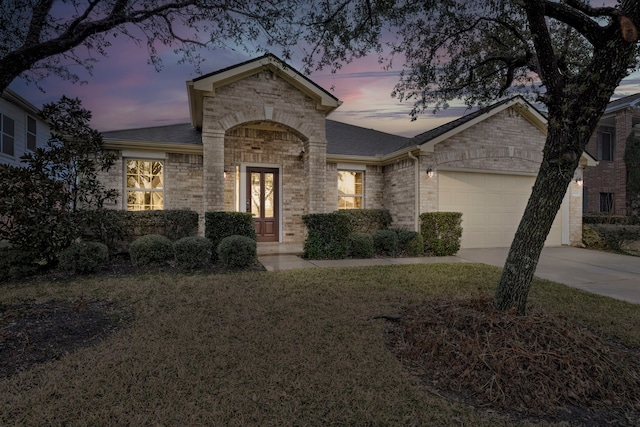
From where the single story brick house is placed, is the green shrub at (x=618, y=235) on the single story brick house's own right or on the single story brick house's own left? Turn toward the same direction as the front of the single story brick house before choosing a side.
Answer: on the single story brick house's own left

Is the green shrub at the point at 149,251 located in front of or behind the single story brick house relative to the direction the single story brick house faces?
in front

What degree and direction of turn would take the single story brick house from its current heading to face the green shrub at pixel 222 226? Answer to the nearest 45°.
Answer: approximately 45° to its right

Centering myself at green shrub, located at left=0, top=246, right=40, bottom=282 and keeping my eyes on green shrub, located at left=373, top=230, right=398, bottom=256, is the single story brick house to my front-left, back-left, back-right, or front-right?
front-left

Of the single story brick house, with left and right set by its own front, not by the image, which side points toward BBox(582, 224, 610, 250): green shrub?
left

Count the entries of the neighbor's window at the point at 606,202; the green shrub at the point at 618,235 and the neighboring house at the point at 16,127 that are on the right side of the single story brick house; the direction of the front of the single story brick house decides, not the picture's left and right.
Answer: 1

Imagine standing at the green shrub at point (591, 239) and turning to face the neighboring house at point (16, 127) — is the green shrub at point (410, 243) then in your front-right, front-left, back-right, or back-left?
front-left

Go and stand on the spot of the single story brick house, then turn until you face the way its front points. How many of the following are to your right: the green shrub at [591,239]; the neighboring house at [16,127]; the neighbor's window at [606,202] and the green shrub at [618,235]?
1

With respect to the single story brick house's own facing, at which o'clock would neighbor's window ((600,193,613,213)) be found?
The neighbor's window is roughly at 8 o'clock from the single story brick house.

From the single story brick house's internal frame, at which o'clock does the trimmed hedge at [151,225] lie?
The trimmed hedge is roughly at 2 o'clock from the single story brick house.

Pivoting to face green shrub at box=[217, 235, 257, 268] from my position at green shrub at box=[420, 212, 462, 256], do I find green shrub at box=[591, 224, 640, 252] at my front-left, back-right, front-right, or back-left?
back-left

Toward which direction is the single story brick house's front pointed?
toward the camera

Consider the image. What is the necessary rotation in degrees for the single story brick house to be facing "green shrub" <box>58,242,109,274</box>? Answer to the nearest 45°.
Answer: approximately 45° to its right
